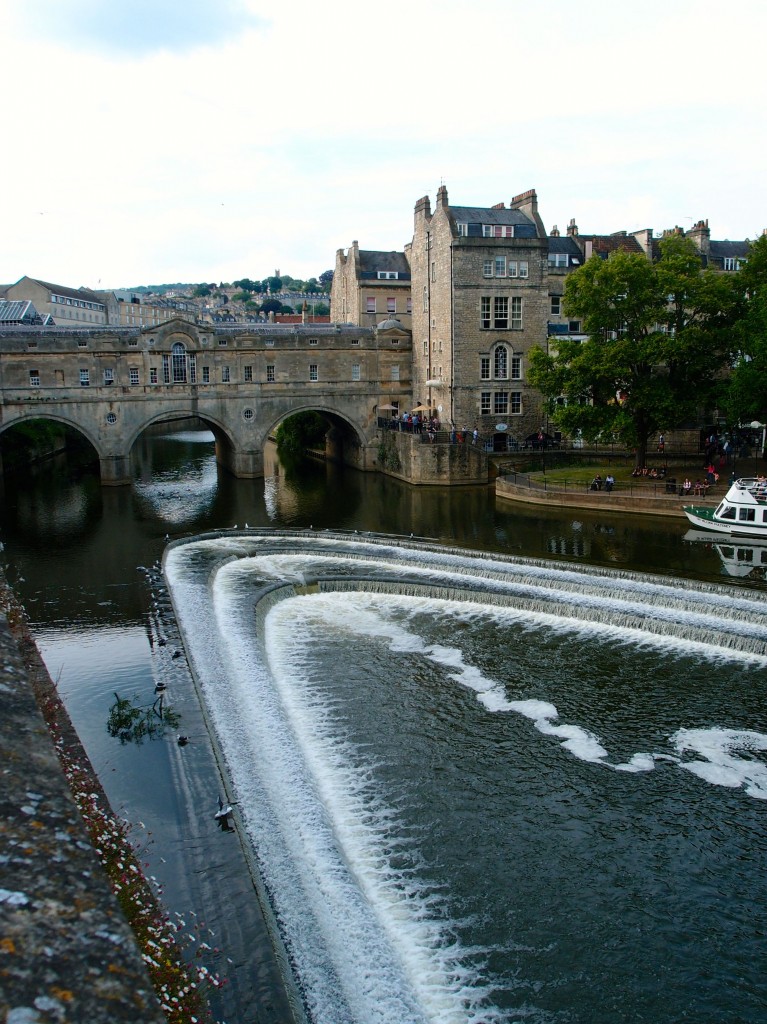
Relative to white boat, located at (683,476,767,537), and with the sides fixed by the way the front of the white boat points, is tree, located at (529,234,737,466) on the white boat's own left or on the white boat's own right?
on the white boat's own right

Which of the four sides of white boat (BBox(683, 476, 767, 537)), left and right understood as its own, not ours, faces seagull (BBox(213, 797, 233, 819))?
left

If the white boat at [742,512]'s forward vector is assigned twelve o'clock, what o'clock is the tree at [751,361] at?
The tree is roughly at 3 o'clock from the white boat.

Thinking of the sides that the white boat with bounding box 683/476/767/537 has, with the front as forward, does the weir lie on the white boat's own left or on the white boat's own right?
on the white boat's own left

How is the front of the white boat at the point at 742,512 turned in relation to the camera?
facing to the left of the viewer

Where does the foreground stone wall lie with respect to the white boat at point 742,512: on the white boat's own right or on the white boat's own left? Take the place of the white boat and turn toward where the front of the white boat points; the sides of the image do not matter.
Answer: on the white boat's own left
